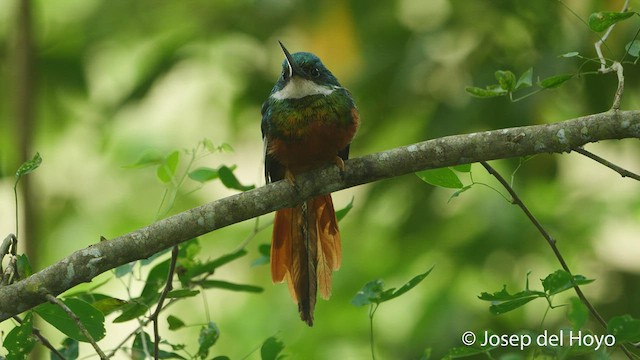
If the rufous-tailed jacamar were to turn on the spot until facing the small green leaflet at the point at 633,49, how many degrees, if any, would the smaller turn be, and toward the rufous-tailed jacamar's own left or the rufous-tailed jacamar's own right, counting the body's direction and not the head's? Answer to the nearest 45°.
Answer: approximately 45° to the rufous-tailed jacamar's own left

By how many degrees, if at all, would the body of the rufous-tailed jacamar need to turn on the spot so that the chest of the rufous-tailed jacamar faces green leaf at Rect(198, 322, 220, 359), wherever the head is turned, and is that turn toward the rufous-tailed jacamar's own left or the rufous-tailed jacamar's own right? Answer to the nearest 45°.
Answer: approximately 45° to the rufous-tailed jacamar's own right

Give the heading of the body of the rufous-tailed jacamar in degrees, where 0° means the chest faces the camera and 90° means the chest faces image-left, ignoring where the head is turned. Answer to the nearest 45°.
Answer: approximately 0°
